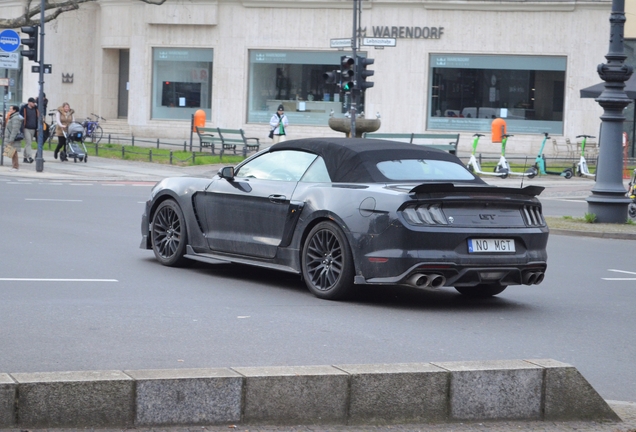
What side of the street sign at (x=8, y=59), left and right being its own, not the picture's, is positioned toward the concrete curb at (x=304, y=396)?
front

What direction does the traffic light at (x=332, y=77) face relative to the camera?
to the viewer's left

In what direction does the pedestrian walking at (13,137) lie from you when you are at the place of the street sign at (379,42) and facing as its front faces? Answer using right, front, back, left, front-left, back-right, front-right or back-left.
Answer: right

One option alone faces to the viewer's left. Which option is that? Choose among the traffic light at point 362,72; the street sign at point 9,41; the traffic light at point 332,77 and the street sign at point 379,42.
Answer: the traffic light at point 332,77

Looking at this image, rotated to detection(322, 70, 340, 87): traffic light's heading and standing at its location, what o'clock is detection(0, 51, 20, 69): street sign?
The street sign is roughly at 12 o'clock from the traffic light.

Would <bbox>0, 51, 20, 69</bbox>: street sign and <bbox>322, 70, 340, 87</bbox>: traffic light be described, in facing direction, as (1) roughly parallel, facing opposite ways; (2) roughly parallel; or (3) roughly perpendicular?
roughly perpendicular

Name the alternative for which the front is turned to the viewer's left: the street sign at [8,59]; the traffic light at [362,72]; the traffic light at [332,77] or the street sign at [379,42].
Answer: the traffic light at [332,77]

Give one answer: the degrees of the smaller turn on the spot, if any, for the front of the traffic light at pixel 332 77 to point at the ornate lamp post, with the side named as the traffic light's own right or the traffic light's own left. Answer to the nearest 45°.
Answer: approximately 135° to the traffic light's own left

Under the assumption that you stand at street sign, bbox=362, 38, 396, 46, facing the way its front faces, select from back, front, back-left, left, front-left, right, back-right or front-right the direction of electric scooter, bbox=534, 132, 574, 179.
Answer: back-left

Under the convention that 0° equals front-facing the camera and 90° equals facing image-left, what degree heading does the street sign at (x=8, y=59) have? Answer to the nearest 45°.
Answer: approximately 0°

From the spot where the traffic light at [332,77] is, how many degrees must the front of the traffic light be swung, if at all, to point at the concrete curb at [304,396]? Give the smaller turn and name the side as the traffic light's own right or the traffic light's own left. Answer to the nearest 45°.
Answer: approximately 90° to the traffic light's own left

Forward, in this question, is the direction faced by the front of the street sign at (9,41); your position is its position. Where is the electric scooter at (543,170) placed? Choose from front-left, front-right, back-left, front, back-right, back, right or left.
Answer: left

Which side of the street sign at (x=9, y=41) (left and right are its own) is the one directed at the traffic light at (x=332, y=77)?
left
